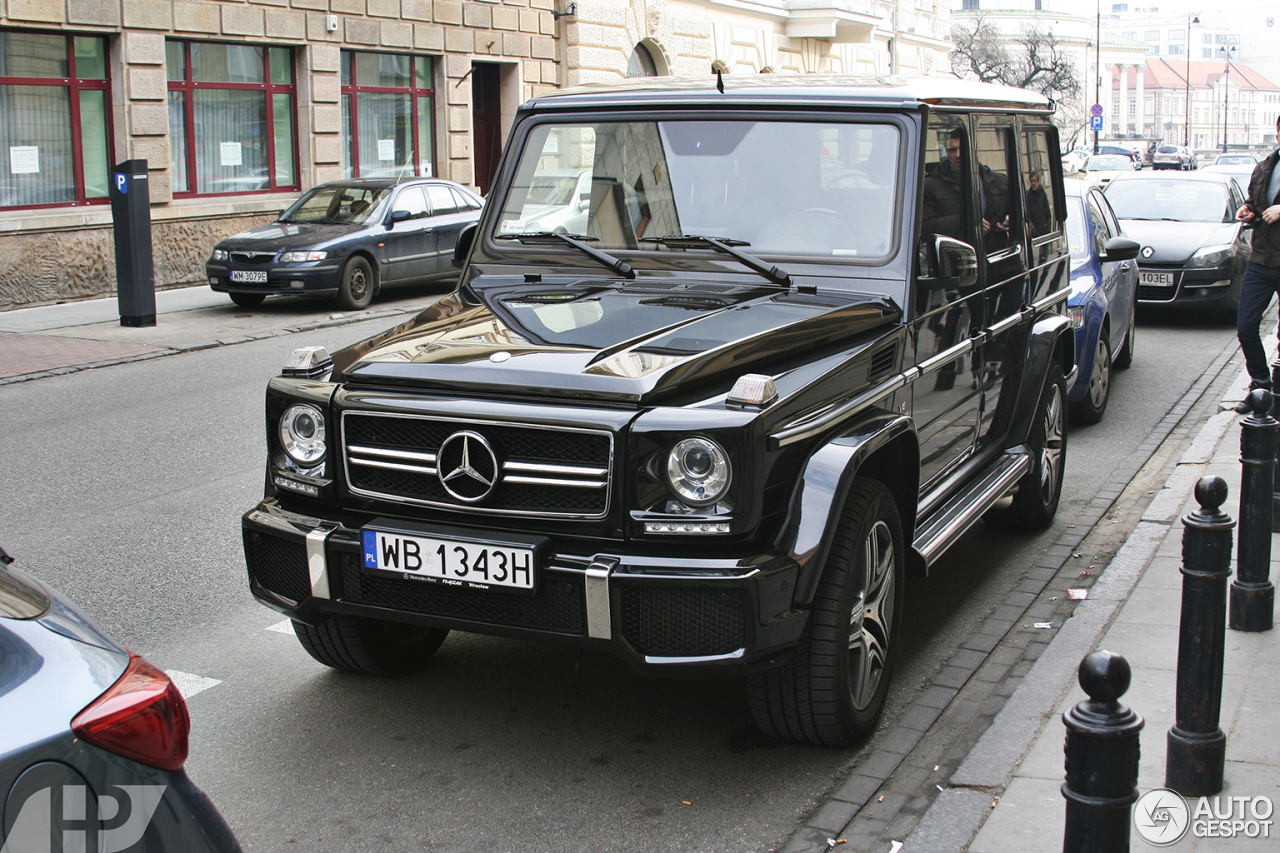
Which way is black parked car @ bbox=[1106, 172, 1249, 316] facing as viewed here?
toward the camera

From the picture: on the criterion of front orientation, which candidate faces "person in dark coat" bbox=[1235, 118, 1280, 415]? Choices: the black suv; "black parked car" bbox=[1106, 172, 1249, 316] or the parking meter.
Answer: the black parked car

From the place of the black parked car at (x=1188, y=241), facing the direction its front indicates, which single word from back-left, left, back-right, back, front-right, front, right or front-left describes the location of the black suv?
front

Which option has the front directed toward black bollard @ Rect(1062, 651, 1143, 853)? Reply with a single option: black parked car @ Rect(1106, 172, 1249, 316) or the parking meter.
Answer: the black parked car

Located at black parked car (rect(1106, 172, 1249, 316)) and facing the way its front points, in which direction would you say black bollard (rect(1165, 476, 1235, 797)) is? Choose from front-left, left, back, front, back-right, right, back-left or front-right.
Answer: front

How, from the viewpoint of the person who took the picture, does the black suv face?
facing the viewer and to the left of the viewer

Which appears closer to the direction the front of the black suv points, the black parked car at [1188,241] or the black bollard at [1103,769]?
the black bollard

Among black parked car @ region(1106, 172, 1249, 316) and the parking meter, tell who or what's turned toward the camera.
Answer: the black parked car

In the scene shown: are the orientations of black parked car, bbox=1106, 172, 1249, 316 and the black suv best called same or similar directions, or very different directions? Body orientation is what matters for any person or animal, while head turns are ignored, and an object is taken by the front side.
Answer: same or similar directions

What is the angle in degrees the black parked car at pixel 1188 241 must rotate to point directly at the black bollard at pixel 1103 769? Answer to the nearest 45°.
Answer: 0° — it already faces it

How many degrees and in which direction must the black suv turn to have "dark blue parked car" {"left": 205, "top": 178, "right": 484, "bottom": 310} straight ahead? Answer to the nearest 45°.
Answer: approximately 135° to its right

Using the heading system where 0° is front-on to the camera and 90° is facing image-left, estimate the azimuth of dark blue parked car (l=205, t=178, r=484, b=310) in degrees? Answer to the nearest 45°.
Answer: approximately 45°
